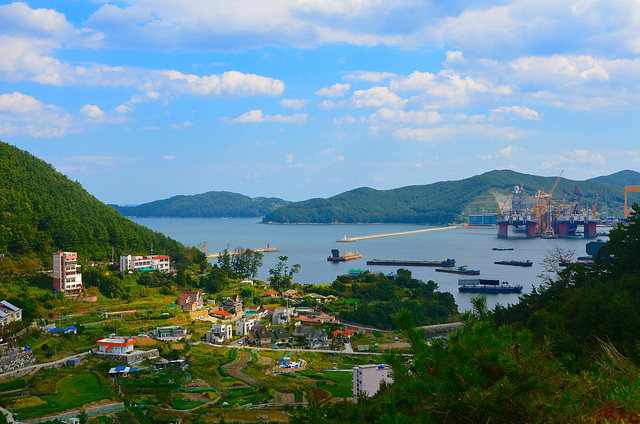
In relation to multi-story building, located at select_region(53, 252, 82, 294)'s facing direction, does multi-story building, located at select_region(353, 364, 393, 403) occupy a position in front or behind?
in front
